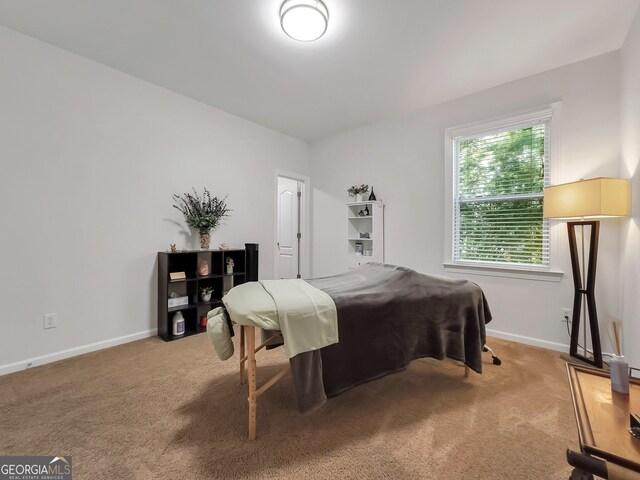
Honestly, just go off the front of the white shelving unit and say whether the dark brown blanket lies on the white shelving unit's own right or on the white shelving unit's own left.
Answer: on the white shelving unit's own left

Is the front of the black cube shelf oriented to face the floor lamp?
yes

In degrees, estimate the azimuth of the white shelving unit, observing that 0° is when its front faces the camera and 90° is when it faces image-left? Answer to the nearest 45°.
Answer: approximately 45°

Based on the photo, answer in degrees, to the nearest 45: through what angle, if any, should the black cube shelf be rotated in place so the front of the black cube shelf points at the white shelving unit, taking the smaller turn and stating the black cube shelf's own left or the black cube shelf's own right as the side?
approximately 45° to the black cube shelf's own left

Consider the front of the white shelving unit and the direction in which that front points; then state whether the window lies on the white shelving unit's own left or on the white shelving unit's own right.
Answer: on the white shelving unit's own left

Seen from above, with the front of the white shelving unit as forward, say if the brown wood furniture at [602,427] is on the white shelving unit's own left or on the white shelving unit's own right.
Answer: on the white shelving unit's own left

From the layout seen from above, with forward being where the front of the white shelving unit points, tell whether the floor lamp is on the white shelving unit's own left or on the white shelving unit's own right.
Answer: on the white shelving unit's own left

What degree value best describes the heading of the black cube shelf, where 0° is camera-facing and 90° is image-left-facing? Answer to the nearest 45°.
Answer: approximately 315°

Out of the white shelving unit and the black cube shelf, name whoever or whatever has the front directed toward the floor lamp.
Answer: the black cube shelf

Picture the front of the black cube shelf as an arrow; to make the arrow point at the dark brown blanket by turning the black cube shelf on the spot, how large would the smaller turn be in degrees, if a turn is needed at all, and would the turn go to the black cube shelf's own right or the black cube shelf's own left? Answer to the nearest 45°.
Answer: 0° — it already faces it
